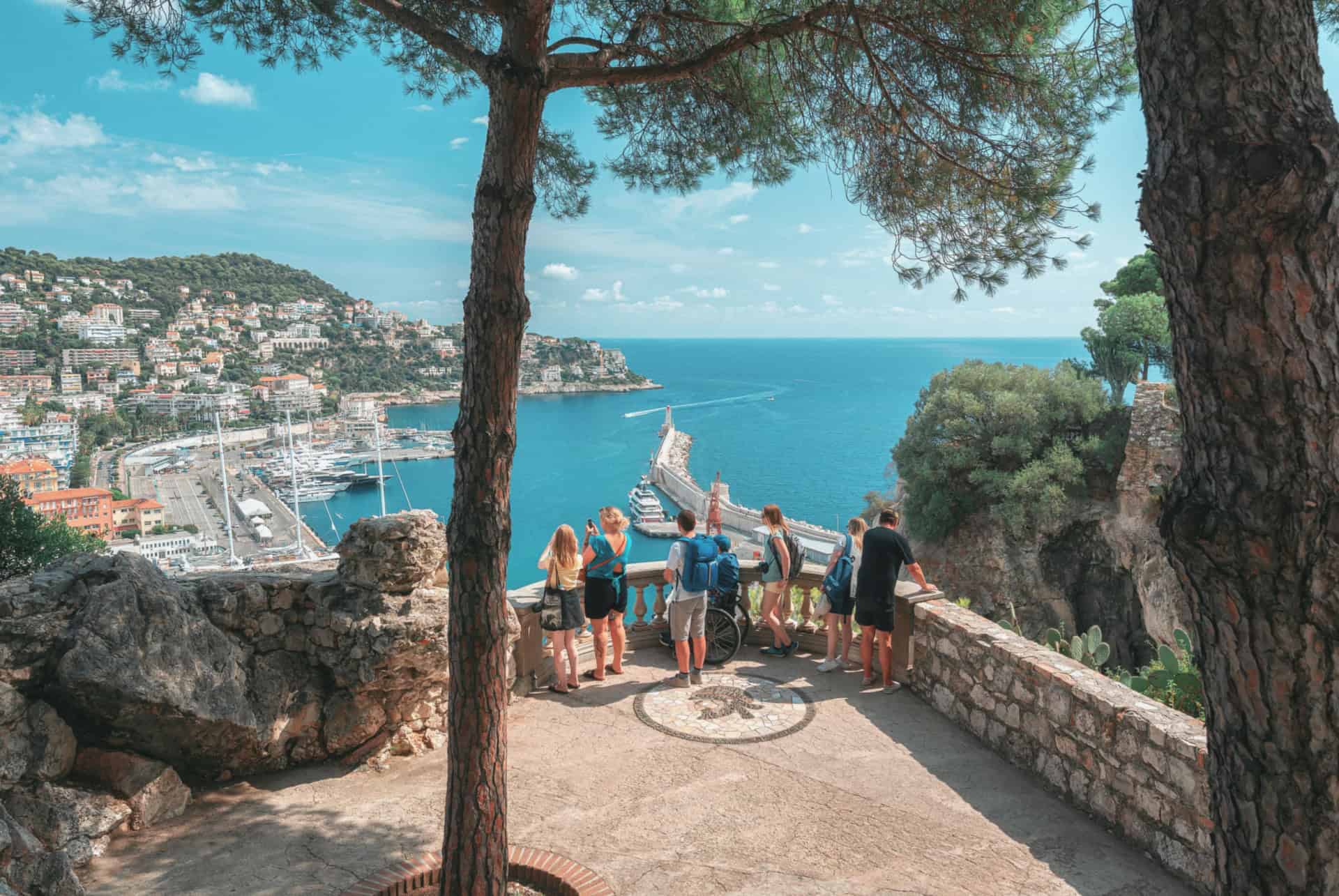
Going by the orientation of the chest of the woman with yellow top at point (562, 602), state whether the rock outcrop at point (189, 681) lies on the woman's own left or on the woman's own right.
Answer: on the woman's own left

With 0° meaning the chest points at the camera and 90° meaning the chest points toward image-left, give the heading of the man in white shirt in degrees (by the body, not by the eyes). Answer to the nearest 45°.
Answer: approximately 135°

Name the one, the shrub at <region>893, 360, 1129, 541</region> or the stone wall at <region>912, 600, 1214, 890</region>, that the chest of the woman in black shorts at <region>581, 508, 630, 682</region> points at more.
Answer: the shrub

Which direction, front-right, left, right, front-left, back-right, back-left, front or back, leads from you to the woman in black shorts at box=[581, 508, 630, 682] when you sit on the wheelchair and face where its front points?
front-left

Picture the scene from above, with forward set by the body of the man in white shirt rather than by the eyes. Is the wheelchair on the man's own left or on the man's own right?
on the man's own right

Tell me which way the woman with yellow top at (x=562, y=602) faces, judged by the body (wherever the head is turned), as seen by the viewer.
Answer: away from the camera

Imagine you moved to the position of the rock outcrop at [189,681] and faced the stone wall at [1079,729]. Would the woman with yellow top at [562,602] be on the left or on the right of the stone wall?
left

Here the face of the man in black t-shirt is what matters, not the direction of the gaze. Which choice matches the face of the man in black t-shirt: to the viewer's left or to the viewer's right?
to the viewer's right

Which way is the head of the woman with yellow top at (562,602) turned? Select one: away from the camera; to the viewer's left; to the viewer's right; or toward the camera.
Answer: away from the camera
